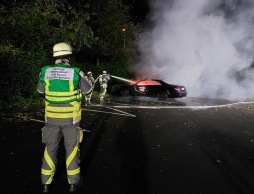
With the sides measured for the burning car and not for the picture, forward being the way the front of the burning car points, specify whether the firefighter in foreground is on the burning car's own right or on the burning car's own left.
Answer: on the burning car's own left

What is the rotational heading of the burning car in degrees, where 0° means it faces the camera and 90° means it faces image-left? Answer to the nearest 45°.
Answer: approximately 135°

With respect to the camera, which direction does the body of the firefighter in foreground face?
away from the camera

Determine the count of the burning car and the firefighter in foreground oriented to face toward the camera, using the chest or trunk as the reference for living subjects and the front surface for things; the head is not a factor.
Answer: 0

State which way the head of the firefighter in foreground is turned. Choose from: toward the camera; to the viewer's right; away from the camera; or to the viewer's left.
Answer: away from the camera

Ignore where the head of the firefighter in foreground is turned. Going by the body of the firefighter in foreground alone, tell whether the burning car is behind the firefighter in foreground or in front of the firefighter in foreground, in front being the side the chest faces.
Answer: in front
